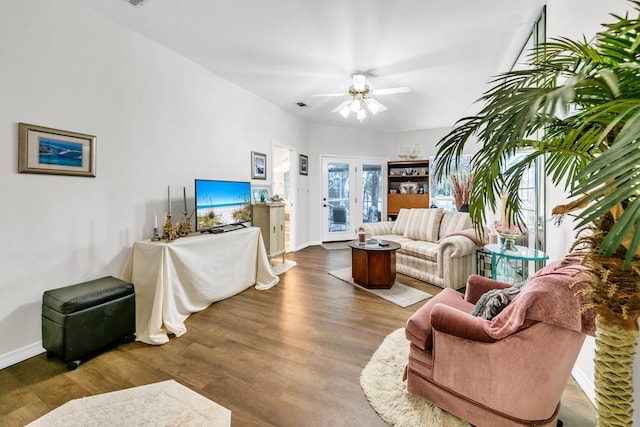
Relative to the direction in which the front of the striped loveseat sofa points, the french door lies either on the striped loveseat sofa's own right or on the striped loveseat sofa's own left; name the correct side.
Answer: on the striped loveseat sofa's own right

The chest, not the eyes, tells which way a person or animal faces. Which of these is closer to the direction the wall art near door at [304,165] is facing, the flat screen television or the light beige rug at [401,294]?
the light beige rug

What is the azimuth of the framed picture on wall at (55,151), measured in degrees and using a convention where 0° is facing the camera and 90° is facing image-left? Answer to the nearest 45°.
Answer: approximately 315°

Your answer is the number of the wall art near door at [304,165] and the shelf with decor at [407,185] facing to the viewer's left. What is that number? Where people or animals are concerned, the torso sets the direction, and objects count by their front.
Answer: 0

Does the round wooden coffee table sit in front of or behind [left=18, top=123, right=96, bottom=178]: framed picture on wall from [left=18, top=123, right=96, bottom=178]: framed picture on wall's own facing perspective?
in front

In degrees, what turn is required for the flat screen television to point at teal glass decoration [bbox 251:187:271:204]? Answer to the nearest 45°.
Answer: approximately 90° to its left

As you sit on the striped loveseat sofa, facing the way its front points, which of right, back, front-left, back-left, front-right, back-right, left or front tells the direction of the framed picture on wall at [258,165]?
front-right

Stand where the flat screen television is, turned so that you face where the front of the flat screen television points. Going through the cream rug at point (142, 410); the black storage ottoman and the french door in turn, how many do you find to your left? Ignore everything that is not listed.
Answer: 1

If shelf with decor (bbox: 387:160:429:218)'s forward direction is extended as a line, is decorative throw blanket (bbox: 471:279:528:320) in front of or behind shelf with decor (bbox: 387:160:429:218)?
in front

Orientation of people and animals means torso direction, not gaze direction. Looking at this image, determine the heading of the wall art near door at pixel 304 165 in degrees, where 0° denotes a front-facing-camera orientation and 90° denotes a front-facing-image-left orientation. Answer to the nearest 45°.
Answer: approximately 315°

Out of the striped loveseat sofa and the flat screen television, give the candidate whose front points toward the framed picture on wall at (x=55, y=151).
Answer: the striped loveseat sofa

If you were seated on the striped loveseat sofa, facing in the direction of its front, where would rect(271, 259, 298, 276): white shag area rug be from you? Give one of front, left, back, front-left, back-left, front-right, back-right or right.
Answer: front-right

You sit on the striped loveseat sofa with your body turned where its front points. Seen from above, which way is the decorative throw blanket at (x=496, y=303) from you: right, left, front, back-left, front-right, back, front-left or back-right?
front-left

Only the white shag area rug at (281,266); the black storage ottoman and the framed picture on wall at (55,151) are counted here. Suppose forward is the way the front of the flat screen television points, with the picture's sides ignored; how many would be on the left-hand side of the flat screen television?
1

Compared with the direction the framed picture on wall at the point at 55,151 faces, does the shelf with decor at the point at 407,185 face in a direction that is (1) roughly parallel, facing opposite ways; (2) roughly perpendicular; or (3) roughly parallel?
roughly perpendicular
